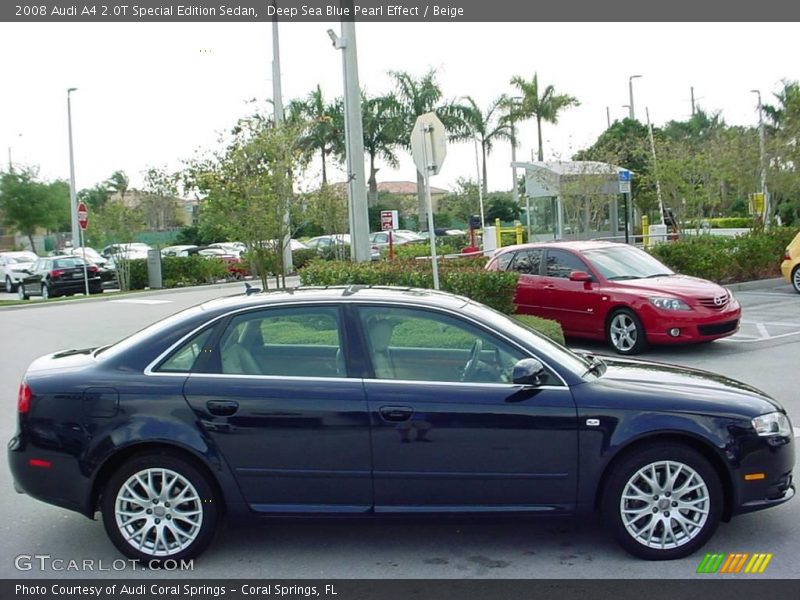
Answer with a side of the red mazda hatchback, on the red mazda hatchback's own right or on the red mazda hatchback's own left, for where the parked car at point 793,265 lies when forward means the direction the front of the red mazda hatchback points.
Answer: on the red mazda hatchback's own left

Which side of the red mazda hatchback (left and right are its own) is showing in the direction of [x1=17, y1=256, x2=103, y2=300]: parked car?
back

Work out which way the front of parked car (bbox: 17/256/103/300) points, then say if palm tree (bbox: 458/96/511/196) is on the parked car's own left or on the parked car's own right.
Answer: on the parked car's own right

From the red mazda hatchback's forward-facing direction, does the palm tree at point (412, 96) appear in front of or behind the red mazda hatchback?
behind

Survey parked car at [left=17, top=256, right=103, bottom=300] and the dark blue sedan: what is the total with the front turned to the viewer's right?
1

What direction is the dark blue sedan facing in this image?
to the viewer's right

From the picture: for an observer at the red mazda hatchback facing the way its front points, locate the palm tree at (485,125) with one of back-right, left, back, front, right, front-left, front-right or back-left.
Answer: back-left

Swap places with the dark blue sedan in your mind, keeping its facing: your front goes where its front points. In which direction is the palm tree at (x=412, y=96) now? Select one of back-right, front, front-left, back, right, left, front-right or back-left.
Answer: left

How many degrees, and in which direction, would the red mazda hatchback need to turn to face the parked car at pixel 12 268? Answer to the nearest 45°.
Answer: approximately 180°

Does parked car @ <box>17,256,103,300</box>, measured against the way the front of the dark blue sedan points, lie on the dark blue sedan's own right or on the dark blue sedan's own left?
on the dark blue sedan's own left

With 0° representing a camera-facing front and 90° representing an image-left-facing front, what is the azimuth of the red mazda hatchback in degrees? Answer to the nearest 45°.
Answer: approximately 315°

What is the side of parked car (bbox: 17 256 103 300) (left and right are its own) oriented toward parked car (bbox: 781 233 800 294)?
back

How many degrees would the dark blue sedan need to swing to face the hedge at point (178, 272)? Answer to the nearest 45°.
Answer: approximately 90° to its left

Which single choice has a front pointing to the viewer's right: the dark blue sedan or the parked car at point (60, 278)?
the dark blue sedan
